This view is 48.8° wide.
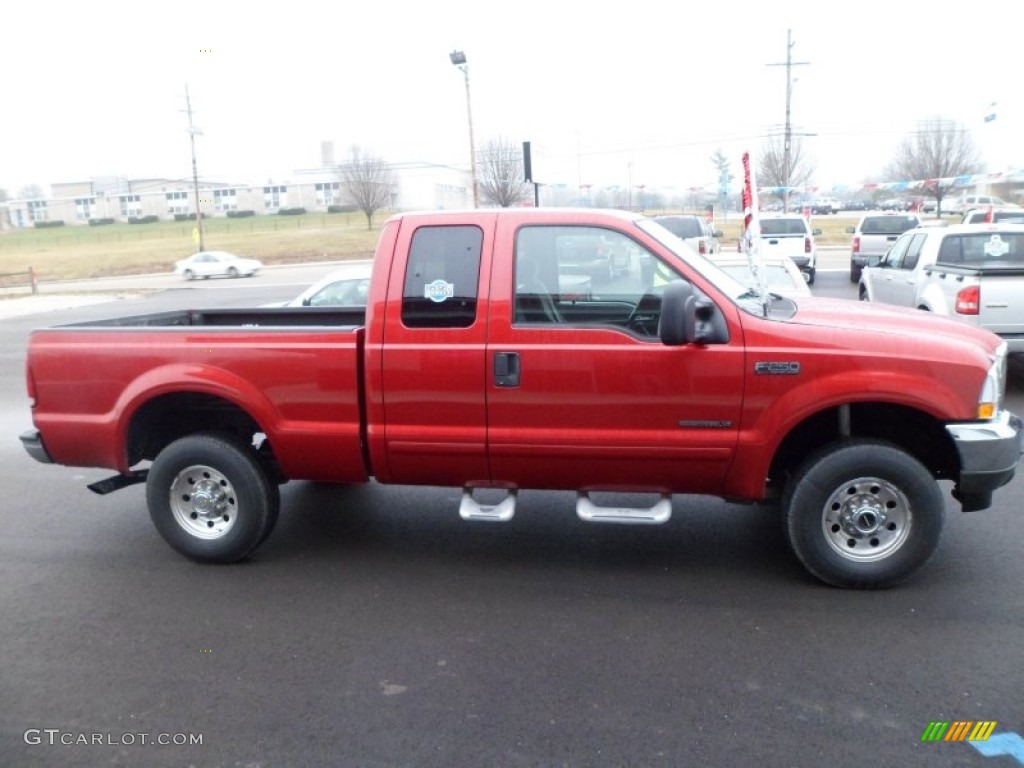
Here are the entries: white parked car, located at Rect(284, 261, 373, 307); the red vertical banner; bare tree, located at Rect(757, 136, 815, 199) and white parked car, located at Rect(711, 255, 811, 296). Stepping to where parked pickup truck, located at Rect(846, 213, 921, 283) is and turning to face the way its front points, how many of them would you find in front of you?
1

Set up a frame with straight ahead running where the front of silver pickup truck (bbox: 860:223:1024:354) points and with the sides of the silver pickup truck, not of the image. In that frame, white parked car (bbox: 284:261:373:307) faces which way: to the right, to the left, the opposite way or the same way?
to the left

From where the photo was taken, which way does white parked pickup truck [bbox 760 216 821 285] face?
away from the camera

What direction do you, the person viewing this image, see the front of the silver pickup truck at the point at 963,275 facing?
facing away from the viewer and to the left of the viewer

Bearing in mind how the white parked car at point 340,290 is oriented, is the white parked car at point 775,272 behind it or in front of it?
behind

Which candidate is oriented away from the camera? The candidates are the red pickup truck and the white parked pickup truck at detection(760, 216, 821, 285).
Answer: the white parked pickup truck

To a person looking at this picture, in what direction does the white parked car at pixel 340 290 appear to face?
facing to the left of the viewer

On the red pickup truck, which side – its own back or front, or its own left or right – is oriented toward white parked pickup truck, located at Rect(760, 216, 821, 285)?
left

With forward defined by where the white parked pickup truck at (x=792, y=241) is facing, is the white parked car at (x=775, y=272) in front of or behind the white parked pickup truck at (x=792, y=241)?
behind

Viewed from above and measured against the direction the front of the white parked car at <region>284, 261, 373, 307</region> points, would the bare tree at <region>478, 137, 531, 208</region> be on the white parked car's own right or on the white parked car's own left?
on the white parked car's own right

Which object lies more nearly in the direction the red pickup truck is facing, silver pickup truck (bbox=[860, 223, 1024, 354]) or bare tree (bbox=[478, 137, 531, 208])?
the silver pickup truck

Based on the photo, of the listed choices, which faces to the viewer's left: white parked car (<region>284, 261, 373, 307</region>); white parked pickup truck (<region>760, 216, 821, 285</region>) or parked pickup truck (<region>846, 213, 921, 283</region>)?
white parked car (<region>284, 261, 373, 307</region>)

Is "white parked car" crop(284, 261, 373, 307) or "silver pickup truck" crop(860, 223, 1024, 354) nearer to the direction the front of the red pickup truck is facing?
the silver pickup truck

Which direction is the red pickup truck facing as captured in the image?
to the viewer's right

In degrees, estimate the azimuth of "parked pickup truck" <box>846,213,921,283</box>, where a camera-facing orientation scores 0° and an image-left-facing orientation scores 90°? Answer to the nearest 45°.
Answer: approximately 180°

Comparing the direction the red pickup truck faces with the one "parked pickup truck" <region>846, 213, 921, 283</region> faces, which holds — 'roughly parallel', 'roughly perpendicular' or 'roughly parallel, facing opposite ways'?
roughly perpendicular

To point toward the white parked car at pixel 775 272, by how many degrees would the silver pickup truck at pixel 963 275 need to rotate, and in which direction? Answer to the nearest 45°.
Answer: approximately 90° to its left

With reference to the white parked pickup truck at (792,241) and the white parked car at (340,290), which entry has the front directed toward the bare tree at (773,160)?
the white parked pickup truck at (792,241)
